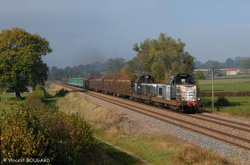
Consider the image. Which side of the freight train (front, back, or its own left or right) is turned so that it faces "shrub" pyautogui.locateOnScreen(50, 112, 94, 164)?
right

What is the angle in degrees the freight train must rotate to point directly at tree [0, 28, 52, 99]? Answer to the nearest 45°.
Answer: approximately 180°

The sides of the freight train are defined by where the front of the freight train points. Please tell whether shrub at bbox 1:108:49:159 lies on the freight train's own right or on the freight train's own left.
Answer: on the freight train's own right

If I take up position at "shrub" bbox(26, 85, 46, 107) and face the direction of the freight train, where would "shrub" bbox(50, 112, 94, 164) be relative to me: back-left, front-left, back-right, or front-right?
front-right

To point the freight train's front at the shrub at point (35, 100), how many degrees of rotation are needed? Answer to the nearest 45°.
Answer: approximately 180°

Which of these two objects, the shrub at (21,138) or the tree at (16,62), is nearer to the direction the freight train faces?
the shrub

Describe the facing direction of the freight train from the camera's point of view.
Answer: facing the viewer and to the right of the viewer

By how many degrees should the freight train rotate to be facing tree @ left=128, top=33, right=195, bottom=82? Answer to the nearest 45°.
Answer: approximately 135° to its left
